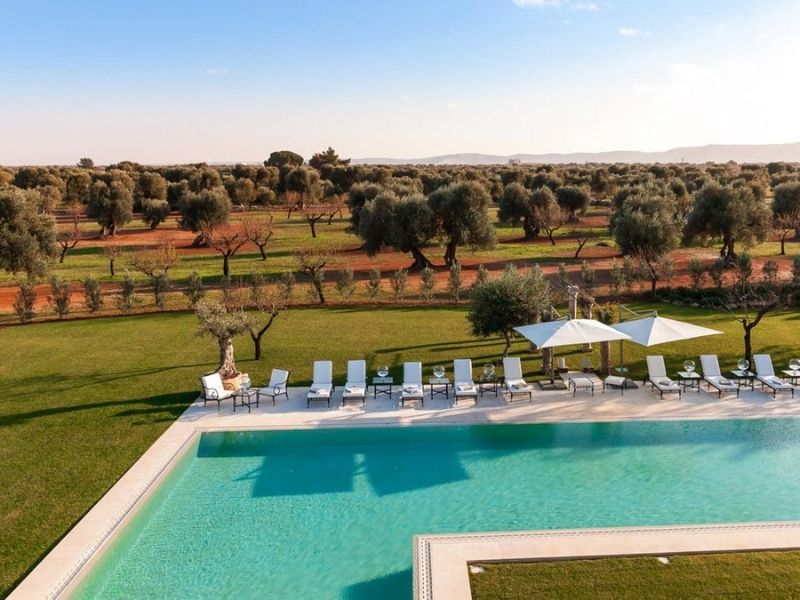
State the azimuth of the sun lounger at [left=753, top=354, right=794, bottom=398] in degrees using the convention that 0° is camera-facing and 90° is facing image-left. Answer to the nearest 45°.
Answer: approximately 315°

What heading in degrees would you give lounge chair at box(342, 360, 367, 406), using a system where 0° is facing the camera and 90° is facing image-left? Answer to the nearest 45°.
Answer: approximately 0°

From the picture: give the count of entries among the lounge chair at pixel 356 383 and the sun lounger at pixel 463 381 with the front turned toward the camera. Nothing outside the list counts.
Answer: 2

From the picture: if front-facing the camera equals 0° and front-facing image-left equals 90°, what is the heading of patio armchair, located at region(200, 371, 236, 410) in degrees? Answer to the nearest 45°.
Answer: approximately 315°

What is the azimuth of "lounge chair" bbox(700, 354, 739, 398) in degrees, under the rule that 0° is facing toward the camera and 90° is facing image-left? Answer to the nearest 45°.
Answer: approximately 315°

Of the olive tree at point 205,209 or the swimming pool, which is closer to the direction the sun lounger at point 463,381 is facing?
the swimming pool

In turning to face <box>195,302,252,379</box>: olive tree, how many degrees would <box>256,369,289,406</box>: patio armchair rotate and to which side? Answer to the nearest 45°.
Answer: approximately 90° to its right
